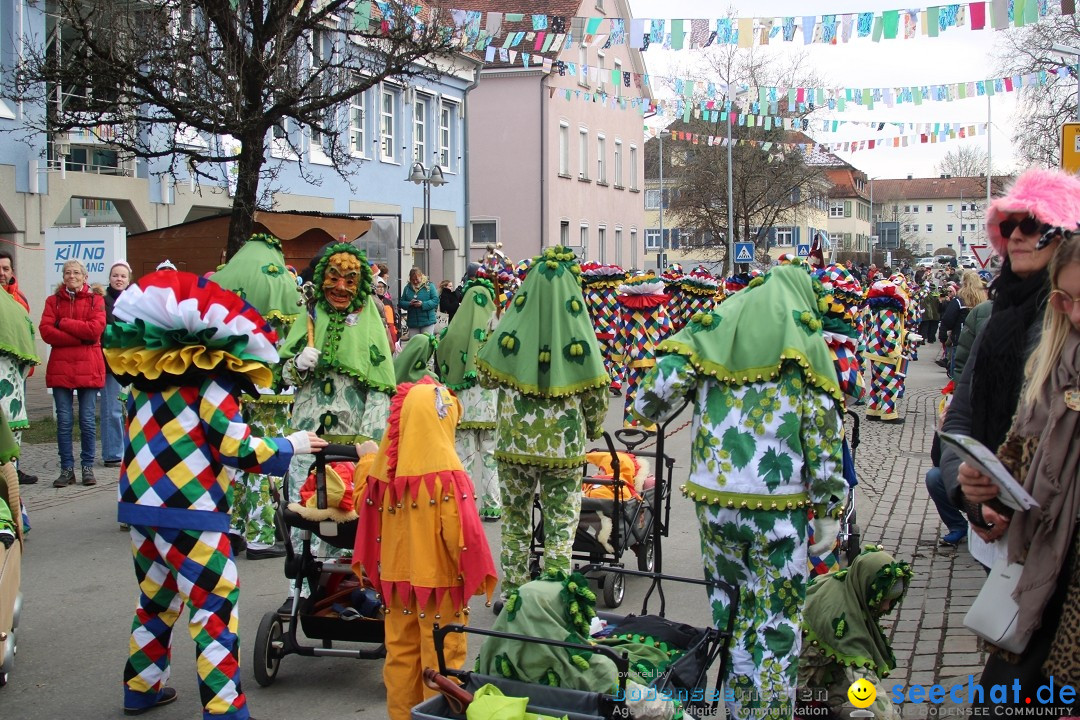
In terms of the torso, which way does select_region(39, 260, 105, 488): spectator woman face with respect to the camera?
toward the camera

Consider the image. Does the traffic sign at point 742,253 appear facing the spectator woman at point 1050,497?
yes

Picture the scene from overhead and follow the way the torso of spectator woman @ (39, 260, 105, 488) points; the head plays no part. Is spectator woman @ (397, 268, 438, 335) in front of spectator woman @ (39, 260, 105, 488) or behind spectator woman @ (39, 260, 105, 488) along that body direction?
behind

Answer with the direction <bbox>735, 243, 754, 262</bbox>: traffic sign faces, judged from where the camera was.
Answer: facing the viewer

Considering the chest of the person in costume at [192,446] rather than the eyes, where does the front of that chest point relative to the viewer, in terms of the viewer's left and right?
facing away from the viewer and to the right of the viewer

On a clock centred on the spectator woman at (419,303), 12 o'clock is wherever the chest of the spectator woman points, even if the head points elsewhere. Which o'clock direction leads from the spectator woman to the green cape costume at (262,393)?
The green cape costume is roughly at 12 o'clock from the spectator woman.

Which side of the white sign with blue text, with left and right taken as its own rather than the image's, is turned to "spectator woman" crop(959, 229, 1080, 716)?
front

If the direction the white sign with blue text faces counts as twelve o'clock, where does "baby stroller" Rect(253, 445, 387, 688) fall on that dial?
The baby stroller is roughly at 12 o'clock from the white sign with blue text.

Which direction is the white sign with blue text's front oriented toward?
toward the camera

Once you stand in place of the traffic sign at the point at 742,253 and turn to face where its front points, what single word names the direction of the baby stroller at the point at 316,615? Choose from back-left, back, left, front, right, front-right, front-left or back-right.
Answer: front
